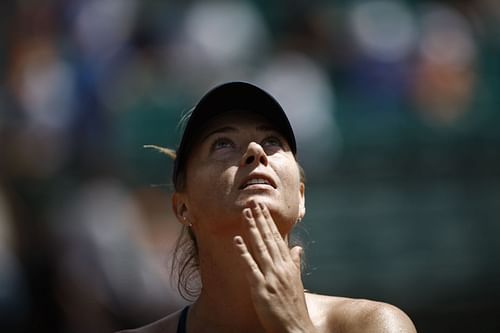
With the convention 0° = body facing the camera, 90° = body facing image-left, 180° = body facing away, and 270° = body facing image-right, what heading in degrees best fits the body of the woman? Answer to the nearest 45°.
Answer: approximately 0°
